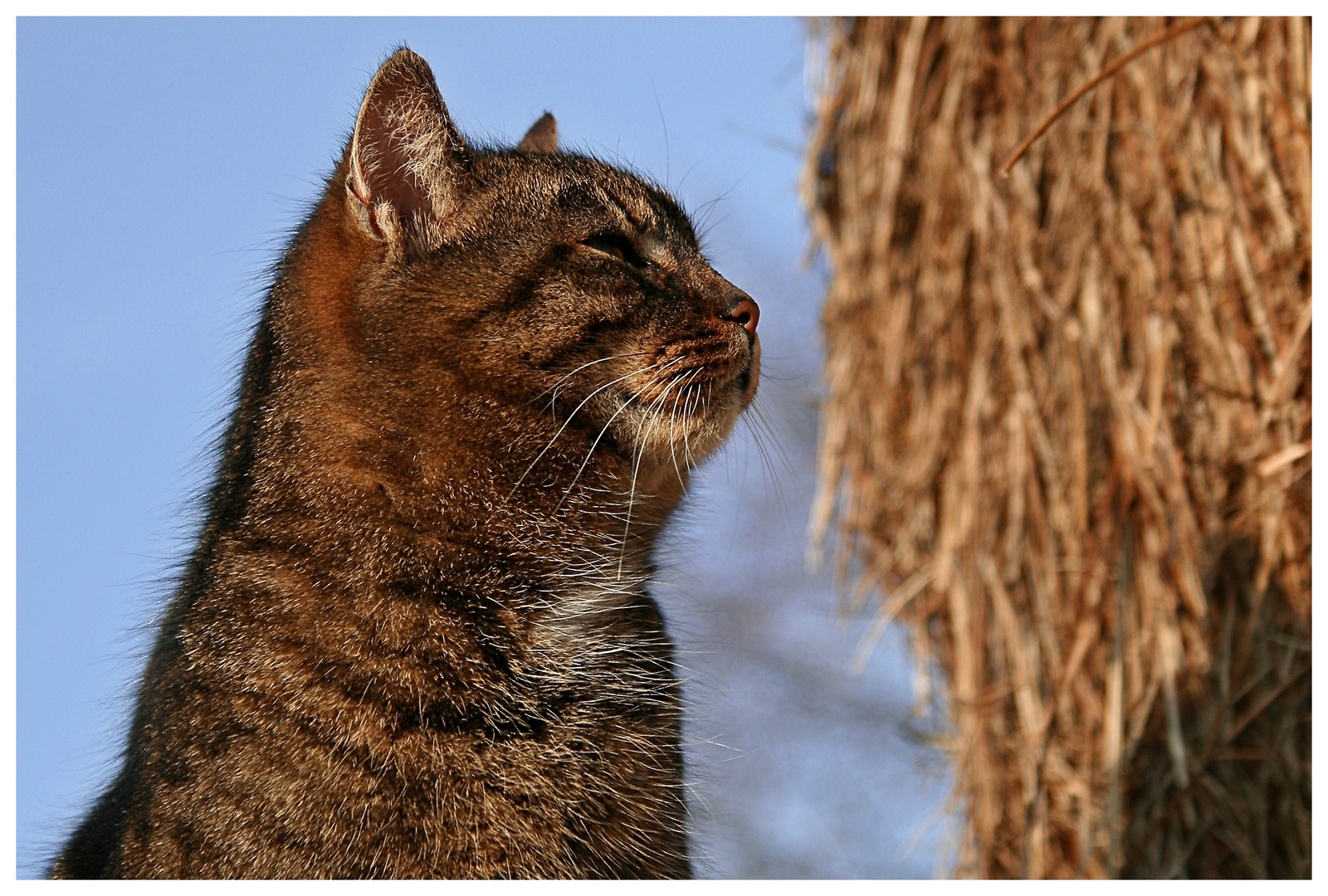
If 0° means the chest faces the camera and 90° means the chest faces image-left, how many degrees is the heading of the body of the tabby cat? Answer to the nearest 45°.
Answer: approximately 270°

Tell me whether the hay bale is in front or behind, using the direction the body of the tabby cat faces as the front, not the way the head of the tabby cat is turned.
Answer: in front
